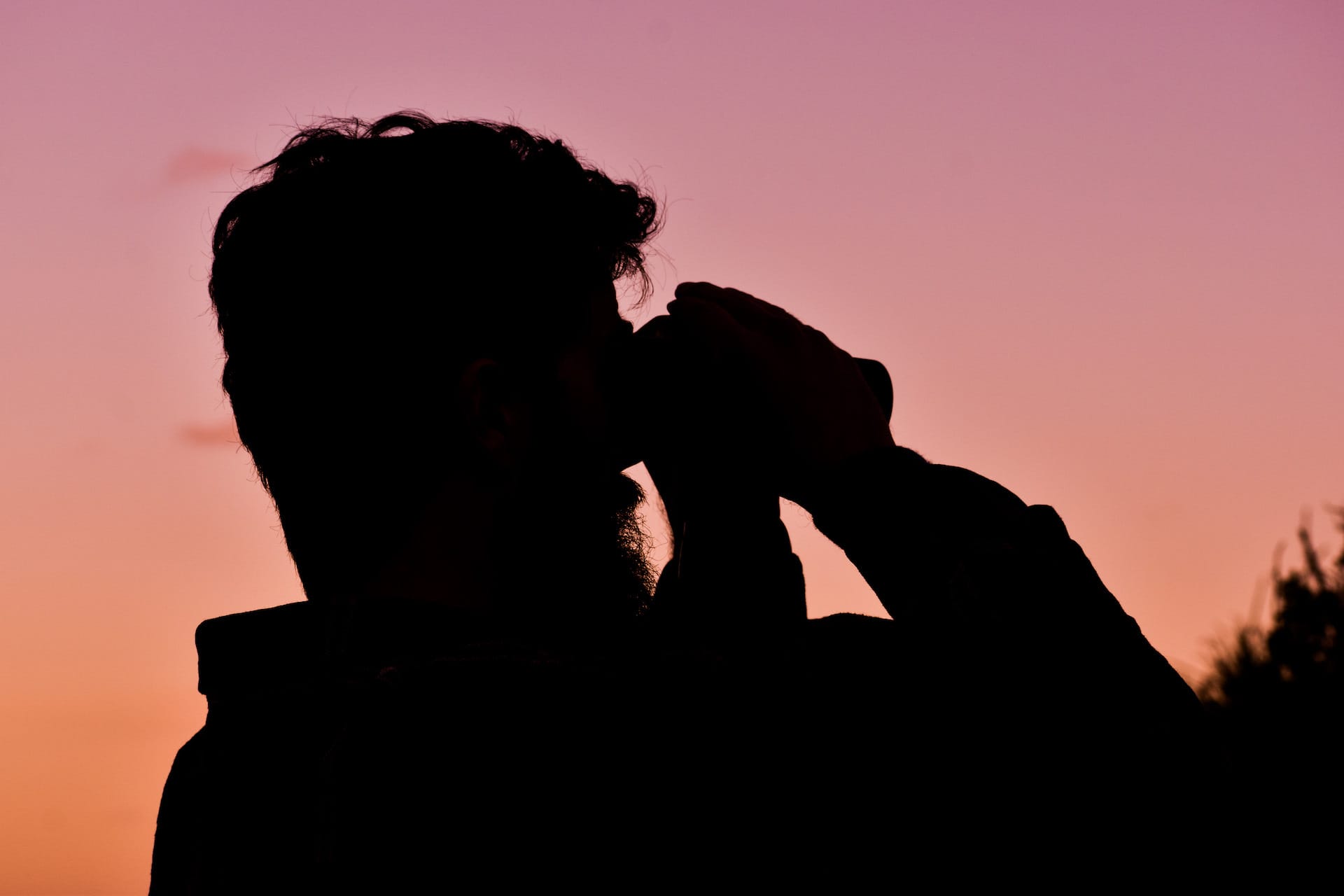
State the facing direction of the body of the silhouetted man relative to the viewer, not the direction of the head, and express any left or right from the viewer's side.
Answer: facing away from the viewer and to the right of the viewer

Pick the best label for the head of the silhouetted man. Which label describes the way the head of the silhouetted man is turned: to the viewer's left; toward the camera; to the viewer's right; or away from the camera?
to the viewer's right

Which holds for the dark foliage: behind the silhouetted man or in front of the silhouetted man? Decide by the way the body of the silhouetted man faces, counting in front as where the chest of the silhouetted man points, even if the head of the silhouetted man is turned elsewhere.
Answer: in front
